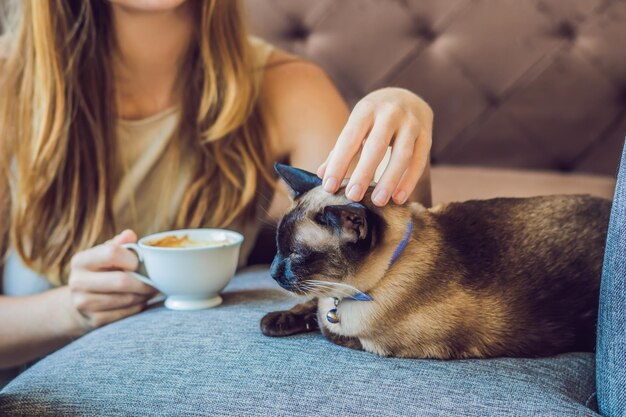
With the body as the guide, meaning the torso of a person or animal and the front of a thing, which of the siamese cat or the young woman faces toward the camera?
the young woman

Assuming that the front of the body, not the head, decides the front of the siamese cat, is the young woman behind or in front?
in front

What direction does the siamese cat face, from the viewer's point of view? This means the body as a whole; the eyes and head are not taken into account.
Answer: to the viewer's left

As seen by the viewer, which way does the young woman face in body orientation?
toward the camera

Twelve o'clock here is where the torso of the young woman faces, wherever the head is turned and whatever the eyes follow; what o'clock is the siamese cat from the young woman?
The siamese cat is roughly at 11 o'clock from the young woman.

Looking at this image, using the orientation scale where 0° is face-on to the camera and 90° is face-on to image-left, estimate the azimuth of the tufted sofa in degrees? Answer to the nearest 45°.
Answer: approximately 0°
